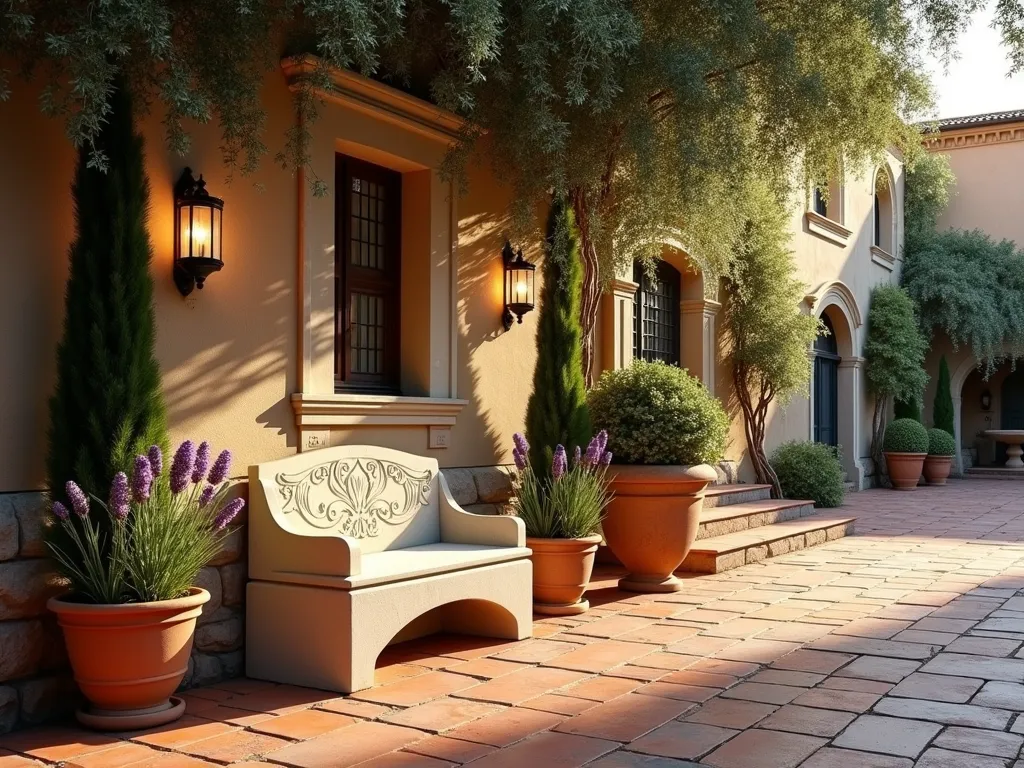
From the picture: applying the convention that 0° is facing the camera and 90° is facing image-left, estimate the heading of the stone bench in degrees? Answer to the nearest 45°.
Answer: approximately 315°

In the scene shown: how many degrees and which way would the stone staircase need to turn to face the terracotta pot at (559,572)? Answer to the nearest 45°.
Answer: approximately 45° to its right

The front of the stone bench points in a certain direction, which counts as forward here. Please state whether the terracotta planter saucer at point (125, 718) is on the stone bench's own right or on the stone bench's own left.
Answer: on the stone bench's own right

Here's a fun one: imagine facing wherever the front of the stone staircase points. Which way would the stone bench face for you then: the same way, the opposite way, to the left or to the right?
the same way

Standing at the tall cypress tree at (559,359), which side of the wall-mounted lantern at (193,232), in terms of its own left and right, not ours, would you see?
left

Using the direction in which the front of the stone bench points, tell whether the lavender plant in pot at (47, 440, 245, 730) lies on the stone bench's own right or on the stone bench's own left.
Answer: on the stone bench's own right

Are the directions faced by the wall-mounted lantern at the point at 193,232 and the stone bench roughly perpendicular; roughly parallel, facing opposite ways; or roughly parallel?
roughly parallel

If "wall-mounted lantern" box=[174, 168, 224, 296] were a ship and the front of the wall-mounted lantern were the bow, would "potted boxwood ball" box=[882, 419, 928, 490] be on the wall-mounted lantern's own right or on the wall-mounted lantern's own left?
on the wall-mounted lantern's own left

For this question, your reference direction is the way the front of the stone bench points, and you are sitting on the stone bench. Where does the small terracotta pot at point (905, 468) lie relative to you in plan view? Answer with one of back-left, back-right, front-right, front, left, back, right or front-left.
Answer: left

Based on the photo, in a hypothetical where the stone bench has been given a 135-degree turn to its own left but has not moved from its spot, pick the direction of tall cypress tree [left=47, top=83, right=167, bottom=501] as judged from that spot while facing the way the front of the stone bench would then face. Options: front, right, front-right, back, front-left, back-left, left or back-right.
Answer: back-left

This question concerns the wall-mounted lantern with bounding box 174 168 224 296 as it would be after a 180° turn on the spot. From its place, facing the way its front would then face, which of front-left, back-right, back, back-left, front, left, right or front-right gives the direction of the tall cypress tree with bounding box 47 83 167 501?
left

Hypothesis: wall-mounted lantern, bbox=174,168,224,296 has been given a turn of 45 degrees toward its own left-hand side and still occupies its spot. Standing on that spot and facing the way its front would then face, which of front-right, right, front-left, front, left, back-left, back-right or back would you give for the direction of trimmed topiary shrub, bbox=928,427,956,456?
front-left

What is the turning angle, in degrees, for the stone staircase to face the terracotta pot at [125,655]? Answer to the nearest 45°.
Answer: approximately 45° to its right

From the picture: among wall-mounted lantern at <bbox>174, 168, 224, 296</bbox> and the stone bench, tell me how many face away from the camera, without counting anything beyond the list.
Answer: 0

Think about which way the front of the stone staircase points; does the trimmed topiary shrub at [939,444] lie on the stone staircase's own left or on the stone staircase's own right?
on the stone staircase's own left

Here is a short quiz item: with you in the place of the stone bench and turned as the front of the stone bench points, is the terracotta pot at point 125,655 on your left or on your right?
on your right
